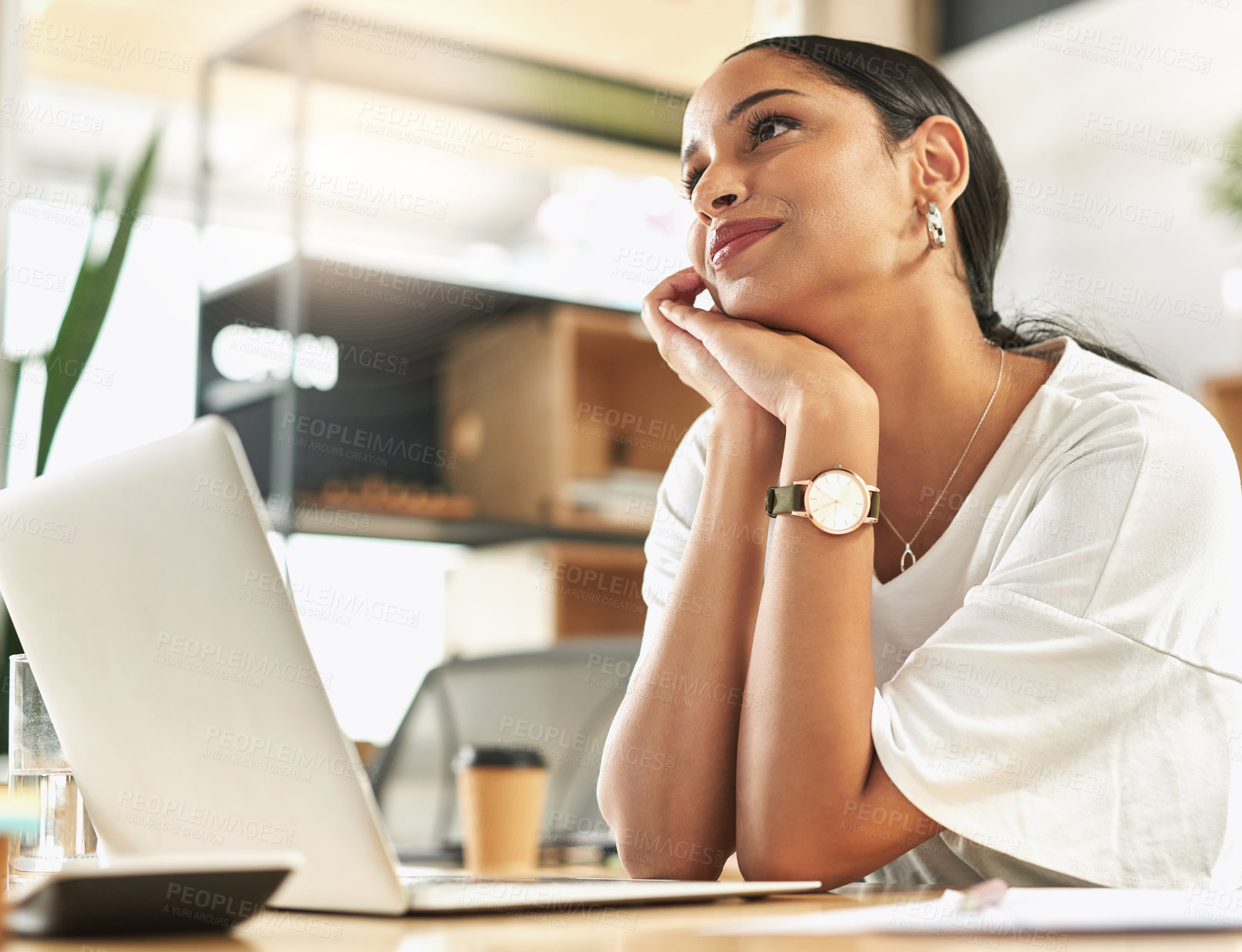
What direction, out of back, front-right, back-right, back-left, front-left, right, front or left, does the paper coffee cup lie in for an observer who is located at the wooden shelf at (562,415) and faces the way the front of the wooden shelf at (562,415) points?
front-right

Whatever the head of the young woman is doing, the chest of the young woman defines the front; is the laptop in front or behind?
in front

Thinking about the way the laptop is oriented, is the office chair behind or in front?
in front

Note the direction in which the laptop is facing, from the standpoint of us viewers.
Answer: facing away from the viewer and to the right of the viewer

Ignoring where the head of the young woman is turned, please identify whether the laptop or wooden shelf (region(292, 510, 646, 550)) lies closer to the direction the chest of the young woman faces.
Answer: the laptop

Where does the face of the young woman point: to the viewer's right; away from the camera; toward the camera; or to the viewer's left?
to the viewer's left

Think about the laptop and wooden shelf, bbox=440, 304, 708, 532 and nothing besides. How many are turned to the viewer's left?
0

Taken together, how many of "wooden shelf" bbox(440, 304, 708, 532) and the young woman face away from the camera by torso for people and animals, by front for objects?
0

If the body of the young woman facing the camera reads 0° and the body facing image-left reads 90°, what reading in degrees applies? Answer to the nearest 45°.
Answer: approximately 45°

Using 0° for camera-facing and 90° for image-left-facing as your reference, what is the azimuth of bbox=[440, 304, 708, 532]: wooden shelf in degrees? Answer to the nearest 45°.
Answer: approximately 315°

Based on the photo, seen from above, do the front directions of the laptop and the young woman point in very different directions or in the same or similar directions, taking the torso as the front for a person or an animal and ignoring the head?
very different directions

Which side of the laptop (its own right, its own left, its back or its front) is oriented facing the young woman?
front
